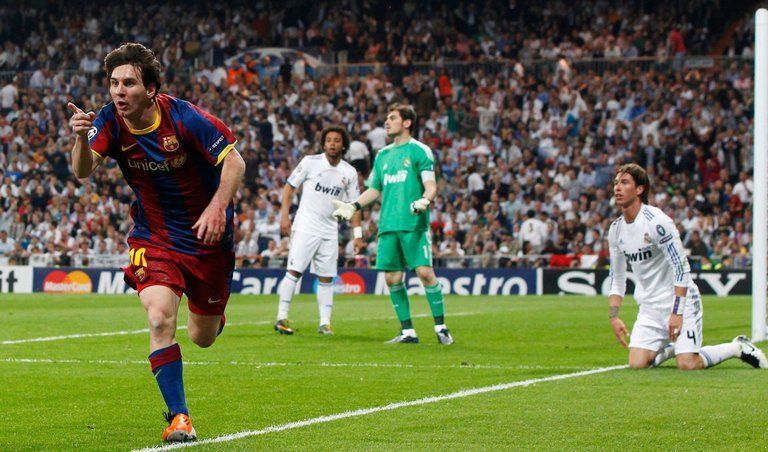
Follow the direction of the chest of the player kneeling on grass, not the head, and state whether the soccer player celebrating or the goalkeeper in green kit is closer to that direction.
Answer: the soccer player celebrating

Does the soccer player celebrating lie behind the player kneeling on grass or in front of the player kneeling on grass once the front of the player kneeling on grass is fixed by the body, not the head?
in front

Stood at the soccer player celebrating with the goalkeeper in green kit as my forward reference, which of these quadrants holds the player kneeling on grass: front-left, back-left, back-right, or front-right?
front-right

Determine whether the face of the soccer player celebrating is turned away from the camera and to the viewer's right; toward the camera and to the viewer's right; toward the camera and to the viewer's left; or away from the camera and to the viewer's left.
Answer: toward the camera and to the viewer's left

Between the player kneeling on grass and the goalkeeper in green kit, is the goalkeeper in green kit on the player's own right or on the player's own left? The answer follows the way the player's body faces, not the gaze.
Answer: on the player's own right

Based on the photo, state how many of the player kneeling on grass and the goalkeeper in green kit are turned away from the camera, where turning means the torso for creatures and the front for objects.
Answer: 0

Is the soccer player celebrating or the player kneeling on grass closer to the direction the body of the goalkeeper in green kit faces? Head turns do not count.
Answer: the soccer player celebrating

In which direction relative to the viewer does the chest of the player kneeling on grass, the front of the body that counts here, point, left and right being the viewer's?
facing the viewer and to the left of the viewer

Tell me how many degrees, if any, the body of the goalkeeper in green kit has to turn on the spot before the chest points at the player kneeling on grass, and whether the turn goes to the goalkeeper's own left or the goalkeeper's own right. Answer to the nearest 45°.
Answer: approximately 90° to the goalkeeper's own left
